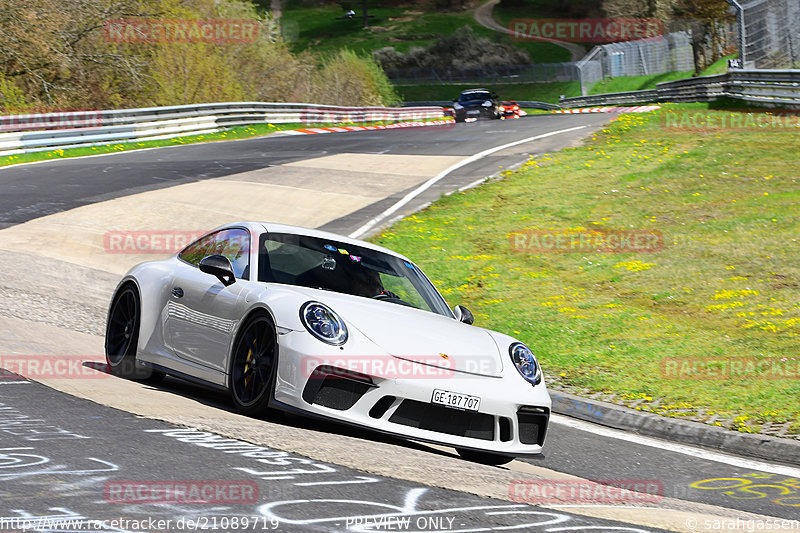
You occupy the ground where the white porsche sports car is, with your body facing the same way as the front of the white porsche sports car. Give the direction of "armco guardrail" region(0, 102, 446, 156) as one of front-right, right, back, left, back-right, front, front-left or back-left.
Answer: back-left

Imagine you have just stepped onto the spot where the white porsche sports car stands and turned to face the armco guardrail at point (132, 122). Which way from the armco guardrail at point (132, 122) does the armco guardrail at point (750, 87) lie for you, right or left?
right

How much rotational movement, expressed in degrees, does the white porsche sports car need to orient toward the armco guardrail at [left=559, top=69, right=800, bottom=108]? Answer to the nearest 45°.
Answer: approximately 90° to its left
